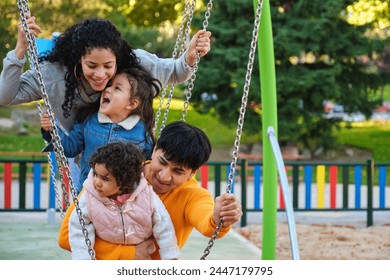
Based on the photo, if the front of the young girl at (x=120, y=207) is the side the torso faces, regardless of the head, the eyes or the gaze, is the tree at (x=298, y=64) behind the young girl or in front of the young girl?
behind

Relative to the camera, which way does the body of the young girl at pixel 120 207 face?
toward the camera

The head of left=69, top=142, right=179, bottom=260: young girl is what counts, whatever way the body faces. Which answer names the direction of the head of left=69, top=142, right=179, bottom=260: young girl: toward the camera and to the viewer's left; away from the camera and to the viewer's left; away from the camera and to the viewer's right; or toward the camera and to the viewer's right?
toward the camera and to the viewer's left

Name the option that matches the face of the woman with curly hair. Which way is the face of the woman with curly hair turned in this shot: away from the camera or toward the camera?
toward the camera

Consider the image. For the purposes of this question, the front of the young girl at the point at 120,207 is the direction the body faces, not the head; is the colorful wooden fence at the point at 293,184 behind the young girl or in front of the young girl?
behind
